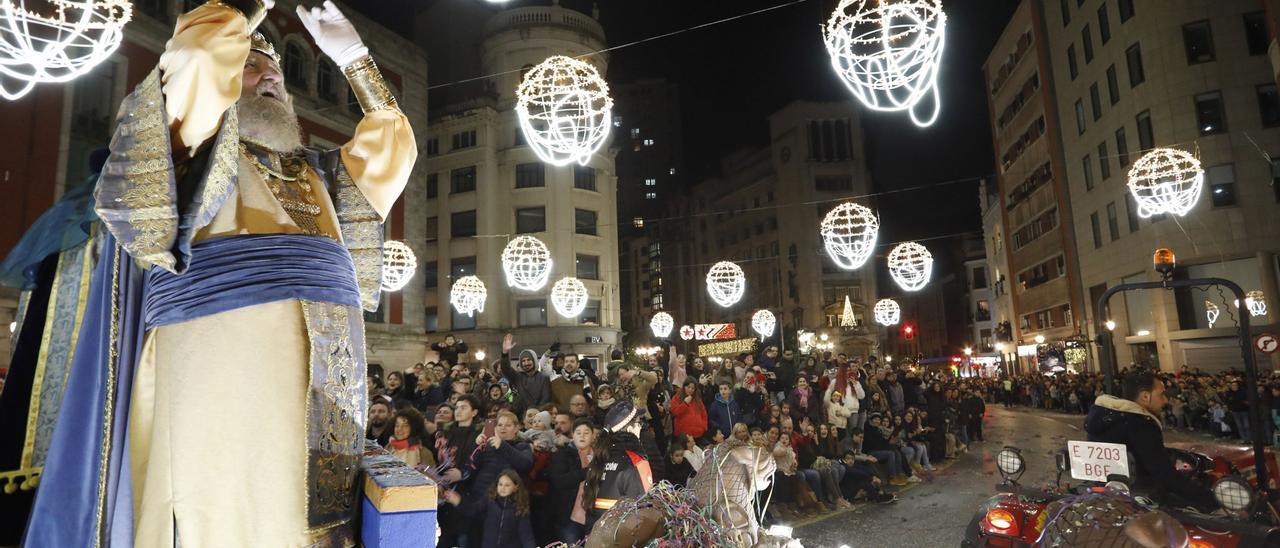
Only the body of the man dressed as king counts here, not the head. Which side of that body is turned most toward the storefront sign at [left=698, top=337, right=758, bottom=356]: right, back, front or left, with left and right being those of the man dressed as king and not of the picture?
left

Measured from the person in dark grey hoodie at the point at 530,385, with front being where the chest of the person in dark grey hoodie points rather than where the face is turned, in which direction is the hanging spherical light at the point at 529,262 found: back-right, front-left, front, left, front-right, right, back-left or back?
back

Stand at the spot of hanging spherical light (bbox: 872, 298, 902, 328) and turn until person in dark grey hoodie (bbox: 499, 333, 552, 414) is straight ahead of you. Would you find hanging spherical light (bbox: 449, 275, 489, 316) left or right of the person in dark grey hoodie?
right

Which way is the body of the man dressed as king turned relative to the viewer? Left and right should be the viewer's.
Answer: facing the viewer and to the right of the viewer

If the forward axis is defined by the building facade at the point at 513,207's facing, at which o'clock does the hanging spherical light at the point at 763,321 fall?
The hanging spherical light is roughly at 10 o'clock from the building facade.

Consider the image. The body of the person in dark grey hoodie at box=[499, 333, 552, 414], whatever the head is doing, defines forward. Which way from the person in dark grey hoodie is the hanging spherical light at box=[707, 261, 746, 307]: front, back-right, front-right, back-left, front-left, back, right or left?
back-left

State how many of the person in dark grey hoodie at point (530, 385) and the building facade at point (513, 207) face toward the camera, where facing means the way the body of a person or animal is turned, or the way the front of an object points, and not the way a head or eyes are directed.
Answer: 2

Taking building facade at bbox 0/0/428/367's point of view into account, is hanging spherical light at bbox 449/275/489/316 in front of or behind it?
in front

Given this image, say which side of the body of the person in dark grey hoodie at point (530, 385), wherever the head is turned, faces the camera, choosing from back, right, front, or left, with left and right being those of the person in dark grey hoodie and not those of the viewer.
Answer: front

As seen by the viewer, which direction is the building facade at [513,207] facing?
toward the camera

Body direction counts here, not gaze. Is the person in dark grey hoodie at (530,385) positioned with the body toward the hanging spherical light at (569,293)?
no

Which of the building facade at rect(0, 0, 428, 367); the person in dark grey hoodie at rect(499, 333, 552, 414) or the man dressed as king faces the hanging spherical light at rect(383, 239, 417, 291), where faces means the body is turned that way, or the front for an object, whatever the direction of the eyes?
the building facade

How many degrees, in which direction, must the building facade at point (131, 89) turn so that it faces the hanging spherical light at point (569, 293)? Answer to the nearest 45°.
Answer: approximately 45° to its left

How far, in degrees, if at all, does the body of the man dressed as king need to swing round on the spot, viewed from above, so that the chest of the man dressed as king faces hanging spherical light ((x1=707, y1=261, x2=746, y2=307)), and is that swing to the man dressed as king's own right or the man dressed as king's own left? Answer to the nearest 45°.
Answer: approximately 90° to the man dressed as king's own left

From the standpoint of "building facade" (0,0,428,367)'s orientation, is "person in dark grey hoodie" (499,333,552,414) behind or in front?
in front

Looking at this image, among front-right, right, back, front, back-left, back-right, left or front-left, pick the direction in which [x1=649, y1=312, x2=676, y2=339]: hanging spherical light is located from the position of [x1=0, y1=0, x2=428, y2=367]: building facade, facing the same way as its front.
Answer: front-left

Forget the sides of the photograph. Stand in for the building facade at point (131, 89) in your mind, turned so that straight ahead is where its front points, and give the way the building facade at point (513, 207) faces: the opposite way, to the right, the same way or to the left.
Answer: to the right

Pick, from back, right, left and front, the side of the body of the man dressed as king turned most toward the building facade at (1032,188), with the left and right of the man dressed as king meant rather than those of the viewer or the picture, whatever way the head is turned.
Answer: left

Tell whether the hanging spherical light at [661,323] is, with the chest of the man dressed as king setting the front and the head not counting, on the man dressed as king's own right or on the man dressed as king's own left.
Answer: on the man dressed as king's own left

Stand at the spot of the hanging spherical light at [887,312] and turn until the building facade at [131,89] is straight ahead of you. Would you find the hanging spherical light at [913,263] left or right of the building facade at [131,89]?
left
